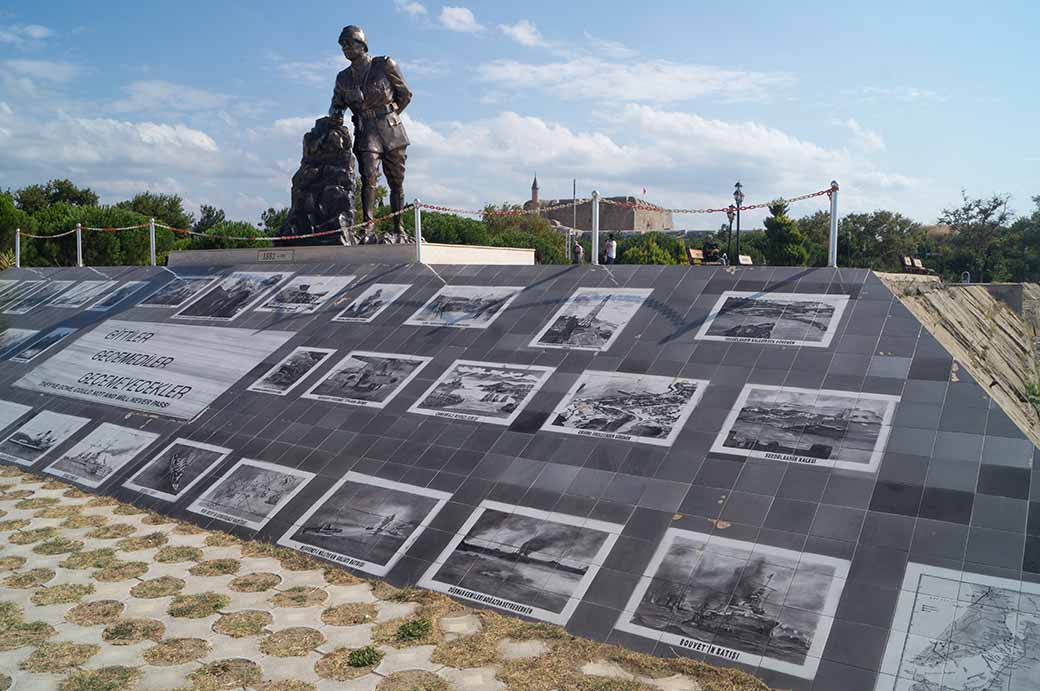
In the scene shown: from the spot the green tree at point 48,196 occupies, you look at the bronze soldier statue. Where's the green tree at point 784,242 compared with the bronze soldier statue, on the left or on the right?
left

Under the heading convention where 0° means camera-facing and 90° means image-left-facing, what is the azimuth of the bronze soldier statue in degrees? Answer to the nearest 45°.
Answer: approximately 45°

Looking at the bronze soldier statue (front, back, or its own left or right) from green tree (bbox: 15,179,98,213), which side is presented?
right

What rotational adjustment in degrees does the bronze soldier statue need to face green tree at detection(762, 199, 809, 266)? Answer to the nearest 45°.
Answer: approximately 180°
